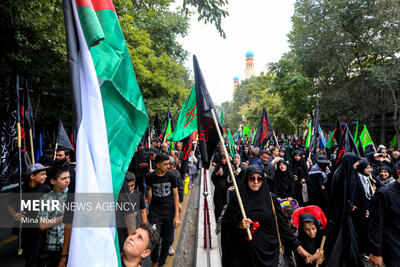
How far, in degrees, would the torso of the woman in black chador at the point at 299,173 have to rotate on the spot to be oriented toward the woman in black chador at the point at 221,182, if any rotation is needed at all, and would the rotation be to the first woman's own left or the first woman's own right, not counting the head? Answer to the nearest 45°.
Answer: approximately 45° to the first woman's own right

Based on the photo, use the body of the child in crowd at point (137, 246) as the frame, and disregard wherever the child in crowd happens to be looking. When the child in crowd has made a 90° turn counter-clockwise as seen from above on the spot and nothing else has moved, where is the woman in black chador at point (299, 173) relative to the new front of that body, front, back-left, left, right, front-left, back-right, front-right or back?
left

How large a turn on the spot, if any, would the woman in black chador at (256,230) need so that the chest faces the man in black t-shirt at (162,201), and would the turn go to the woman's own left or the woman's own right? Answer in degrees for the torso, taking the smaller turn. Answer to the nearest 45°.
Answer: approximately 135° to the woman's own right

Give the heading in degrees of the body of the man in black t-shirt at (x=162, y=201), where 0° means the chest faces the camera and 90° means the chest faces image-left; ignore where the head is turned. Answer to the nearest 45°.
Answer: approximately 0°

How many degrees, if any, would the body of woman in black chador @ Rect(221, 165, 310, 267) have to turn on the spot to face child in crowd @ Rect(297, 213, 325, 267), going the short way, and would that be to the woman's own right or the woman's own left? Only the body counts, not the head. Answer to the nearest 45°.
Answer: approximately 135° to the woman's own left

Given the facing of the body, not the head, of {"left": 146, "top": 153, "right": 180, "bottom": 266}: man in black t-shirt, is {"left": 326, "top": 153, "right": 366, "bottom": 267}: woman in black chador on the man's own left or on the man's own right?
on the man's own left
